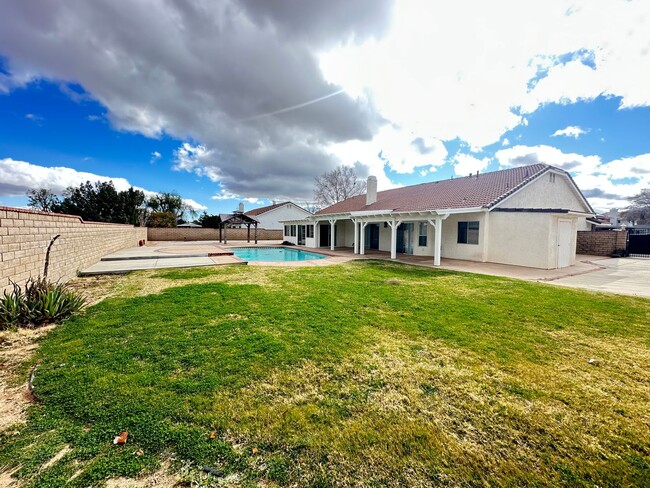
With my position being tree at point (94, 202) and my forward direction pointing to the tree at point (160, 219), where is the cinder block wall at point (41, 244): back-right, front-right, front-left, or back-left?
back-right

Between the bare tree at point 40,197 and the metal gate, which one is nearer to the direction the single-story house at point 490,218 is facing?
the bare tree
